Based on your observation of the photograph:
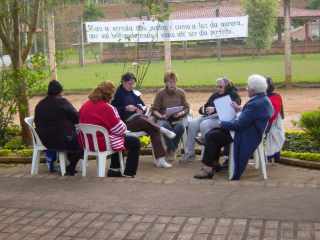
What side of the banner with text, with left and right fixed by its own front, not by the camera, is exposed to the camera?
front

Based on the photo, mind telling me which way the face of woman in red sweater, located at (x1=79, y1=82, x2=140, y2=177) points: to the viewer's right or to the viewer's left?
to the viewer's right

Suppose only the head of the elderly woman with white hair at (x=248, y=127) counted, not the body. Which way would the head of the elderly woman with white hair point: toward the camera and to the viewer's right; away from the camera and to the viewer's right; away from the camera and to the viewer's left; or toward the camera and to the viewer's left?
away from the camera and to the viewer's left

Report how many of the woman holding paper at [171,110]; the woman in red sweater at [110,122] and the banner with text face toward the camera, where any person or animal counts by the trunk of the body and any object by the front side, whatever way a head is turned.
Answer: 2

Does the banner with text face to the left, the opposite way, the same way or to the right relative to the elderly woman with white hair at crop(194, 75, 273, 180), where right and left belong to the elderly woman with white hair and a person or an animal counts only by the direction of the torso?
to the left

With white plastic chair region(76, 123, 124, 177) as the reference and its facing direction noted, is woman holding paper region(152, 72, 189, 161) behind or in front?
in front

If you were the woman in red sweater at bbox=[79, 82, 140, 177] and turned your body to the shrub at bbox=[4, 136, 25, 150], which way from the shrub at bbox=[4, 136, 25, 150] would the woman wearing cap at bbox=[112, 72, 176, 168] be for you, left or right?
right

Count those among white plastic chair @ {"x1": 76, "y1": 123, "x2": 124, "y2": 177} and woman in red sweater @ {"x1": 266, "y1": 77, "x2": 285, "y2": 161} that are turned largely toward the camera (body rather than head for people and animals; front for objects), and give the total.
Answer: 0

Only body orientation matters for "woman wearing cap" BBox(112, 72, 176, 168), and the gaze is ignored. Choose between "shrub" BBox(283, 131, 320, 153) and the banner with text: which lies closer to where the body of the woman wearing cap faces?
the shrub

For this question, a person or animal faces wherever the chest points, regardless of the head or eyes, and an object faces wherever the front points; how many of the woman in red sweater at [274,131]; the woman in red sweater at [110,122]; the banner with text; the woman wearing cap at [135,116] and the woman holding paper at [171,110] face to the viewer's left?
1

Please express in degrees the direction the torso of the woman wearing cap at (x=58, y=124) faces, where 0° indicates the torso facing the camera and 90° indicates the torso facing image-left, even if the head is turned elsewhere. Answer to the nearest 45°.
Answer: approximately 225°

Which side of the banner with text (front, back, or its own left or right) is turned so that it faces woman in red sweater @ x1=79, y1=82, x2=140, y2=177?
front

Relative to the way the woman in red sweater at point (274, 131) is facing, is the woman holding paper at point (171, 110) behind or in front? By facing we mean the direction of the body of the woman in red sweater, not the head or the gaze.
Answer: in front

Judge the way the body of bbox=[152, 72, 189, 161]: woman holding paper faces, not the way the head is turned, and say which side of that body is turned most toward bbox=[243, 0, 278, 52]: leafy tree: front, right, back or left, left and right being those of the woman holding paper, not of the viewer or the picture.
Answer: back

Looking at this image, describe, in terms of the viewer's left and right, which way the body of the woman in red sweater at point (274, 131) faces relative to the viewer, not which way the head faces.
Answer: facing to the left of the viewer

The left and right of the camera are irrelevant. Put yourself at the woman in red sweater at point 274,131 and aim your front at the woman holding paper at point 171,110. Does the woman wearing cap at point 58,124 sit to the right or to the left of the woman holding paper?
left

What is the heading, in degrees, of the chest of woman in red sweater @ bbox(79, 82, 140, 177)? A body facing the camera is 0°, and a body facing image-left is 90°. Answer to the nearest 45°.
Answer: approximately 225°

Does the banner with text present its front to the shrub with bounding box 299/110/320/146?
yes

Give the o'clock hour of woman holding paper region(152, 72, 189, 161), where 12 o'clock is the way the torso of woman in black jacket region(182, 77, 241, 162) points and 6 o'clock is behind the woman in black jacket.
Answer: The woman holding paper is roughly at 3 o'clock from the woman in black jacket.

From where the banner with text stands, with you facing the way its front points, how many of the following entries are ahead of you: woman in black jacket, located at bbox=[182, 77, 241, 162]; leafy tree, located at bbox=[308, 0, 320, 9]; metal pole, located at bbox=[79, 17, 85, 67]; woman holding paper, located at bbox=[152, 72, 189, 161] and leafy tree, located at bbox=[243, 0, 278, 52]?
2
